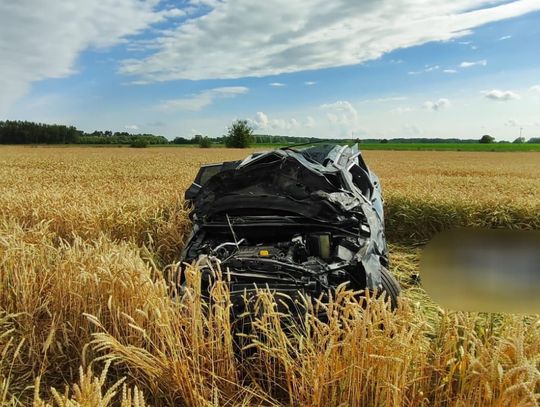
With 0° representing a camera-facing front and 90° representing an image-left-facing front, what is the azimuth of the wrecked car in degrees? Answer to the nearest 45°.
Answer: approximately 0°
